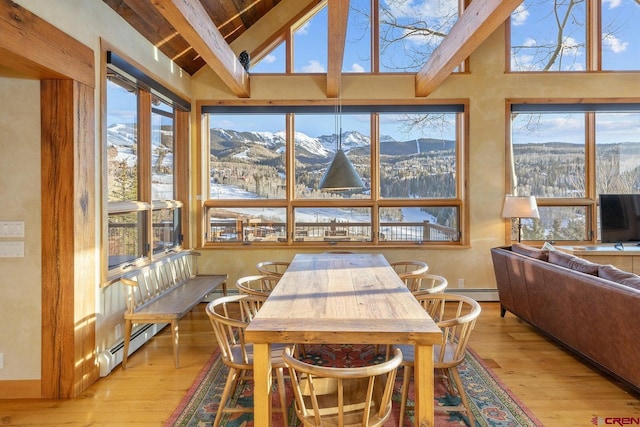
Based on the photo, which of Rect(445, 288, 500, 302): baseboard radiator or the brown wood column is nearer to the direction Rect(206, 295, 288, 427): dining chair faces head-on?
the baseboard radiator

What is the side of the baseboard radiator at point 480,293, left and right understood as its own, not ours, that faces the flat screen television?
left

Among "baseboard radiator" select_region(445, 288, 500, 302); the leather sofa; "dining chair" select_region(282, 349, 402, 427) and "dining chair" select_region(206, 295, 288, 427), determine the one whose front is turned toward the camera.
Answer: the baseboard radiator

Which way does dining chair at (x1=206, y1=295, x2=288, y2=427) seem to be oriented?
to the viewer's right

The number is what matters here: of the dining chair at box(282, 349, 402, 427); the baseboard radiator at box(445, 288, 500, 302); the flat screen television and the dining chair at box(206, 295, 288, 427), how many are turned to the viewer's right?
1

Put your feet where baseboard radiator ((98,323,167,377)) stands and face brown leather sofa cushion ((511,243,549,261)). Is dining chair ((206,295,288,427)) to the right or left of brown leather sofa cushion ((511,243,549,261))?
right

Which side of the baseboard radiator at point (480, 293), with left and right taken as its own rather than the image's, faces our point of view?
front

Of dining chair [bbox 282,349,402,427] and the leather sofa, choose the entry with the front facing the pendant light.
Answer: the dining chair

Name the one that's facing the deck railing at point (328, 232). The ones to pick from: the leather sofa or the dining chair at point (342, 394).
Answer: the dining chair

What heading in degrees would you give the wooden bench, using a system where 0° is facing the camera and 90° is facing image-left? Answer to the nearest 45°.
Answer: approximately 315°

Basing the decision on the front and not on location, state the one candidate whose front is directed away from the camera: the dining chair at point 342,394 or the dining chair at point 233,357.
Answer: the dining chair at point 342,394

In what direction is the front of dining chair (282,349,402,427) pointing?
away from the camera

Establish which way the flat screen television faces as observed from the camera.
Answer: facing the viewer
